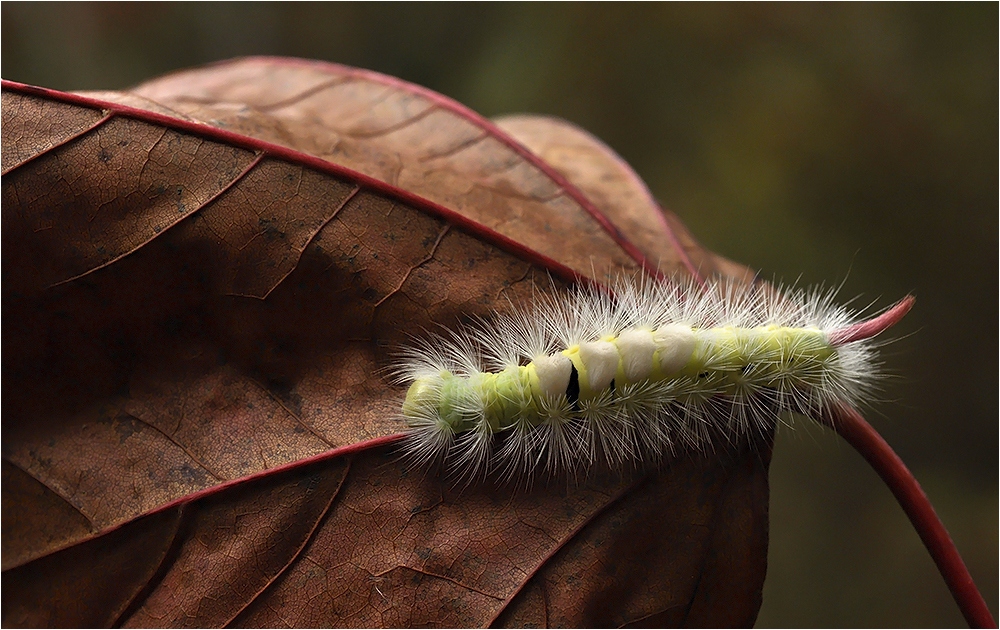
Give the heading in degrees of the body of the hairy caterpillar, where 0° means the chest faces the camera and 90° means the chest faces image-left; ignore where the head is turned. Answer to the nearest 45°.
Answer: approximately 90°
